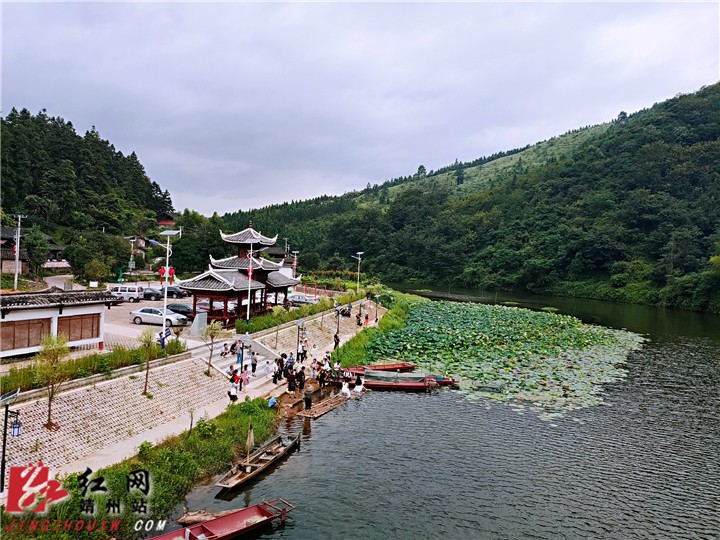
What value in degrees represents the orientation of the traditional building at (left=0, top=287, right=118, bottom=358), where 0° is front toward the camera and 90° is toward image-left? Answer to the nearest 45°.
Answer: approximately 315°

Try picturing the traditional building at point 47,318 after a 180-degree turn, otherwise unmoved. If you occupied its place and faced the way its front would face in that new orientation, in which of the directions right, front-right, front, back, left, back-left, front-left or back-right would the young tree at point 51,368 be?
back-left

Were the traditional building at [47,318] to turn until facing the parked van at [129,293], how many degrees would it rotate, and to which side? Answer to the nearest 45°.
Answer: approximately 135° to its left

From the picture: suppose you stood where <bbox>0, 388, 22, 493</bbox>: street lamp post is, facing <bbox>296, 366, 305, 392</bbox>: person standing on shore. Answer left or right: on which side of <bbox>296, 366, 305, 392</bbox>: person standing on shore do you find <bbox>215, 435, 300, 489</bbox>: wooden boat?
right

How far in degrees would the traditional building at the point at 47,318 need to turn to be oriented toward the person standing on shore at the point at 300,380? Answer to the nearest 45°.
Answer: approximately 45° to its left

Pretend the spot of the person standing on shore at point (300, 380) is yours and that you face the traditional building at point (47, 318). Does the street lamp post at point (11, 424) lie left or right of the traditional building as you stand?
left

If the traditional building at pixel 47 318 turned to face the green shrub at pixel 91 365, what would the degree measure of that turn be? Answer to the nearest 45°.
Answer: approximately 45° to its right

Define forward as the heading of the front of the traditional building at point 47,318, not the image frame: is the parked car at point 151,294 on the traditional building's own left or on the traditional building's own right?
on the traditional building's own left
